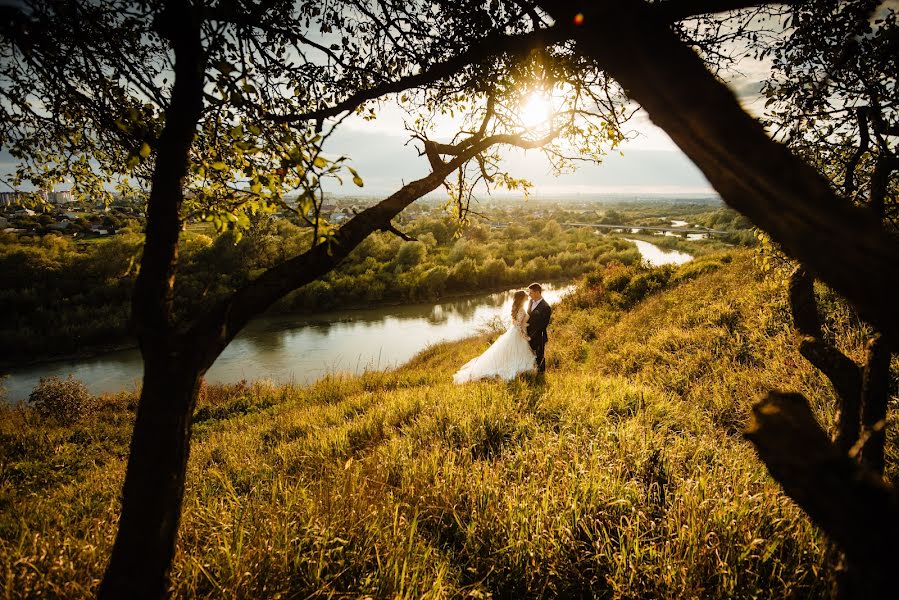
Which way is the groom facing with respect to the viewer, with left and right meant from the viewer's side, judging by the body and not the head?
facing the viewer and to the left of the viewer
